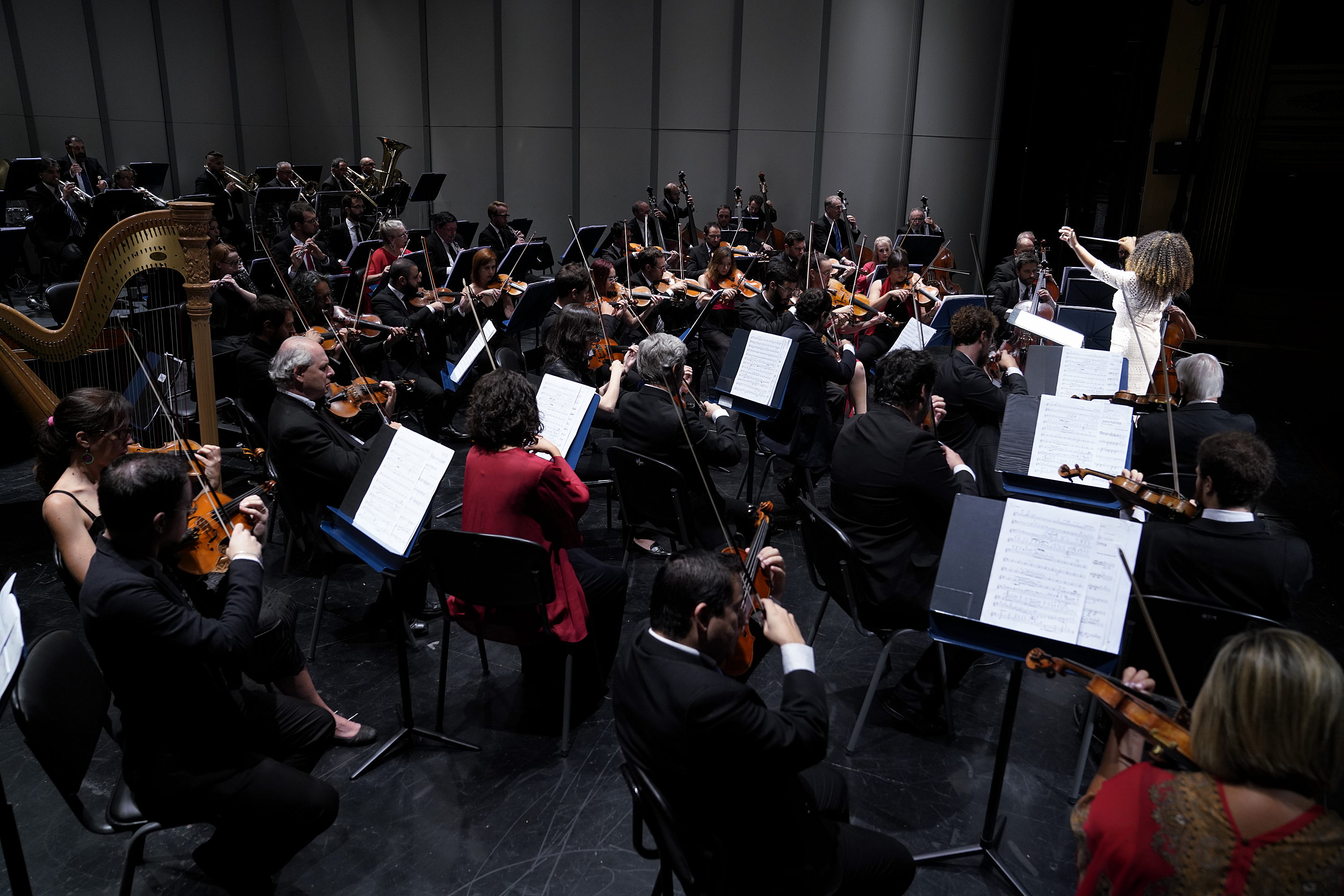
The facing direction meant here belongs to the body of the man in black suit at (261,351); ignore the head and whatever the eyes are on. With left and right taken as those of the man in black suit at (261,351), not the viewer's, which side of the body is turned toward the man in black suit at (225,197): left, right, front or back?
left

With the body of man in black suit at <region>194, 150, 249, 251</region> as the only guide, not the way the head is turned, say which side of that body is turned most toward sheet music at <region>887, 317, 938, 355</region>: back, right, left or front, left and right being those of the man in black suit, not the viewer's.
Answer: front

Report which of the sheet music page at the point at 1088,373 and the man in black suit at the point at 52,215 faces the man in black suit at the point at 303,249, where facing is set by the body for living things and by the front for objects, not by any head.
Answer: the man in black suit at the point at 52,215

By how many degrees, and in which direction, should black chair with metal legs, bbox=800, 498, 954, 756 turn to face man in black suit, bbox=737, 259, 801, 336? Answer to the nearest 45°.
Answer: approximately 45° to its left

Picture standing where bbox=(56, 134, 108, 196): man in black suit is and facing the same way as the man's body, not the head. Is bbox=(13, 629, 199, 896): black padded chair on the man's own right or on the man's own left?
on the man's own right

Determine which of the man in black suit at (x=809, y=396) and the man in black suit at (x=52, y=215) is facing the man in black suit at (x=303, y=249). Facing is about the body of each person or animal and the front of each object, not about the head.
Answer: the man in black suit at (x=52, y=215)

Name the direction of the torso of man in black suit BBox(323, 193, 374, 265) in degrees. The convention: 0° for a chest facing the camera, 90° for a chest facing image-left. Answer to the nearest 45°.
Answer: approximately 315°

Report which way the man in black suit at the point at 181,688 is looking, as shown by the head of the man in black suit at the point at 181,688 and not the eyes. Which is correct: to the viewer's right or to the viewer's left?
to the viewer's right

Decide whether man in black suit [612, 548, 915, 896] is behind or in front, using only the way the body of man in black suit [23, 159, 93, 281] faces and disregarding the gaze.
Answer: in front

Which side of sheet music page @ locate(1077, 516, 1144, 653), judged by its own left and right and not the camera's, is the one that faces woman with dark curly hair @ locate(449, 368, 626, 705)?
right

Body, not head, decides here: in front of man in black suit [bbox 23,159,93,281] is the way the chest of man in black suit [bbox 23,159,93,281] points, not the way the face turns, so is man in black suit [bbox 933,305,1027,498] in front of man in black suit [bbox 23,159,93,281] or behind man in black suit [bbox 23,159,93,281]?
in front

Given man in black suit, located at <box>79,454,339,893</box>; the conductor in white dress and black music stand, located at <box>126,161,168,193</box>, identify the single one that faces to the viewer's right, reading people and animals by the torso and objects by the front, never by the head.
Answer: the man in black suit

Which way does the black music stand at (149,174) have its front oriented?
away from the camera

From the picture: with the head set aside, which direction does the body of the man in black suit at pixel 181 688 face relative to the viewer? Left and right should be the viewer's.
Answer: facing to the right of the viewer

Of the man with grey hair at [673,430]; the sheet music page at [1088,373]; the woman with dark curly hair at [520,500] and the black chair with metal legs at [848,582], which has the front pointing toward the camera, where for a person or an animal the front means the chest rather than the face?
the sheet music page

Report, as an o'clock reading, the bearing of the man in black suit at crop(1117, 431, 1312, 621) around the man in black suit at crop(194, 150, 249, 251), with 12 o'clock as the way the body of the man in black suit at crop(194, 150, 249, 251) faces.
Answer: the man in black suit at crop(1117, 431, 1312, 621) is roughly at 1 o'clock from the man in black suit at crop(194, 150, 249, 251).

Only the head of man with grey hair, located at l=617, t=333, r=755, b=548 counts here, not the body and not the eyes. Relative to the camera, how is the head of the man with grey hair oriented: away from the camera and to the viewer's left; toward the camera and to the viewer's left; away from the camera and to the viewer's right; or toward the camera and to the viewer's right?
away from the camera and to the viewer's right

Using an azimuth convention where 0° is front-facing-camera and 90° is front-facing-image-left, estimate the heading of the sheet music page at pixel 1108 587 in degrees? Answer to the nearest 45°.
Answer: approximately 0°

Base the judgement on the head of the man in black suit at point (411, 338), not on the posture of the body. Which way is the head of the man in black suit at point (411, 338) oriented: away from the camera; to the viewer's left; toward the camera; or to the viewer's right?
to the viewer's right
